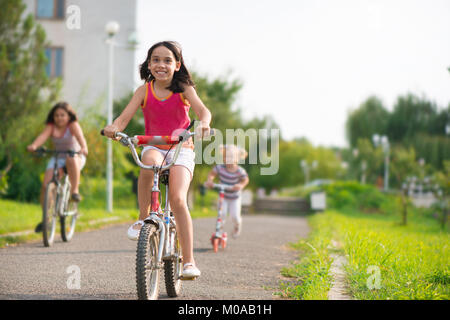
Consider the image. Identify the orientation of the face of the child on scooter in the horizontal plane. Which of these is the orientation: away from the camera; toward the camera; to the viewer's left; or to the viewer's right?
toward the camera

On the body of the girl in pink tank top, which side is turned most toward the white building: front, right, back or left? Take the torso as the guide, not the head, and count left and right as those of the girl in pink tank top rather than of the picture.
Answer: back

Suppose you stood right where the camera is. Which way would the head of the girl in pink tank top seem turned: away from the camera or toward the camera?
toward the camera

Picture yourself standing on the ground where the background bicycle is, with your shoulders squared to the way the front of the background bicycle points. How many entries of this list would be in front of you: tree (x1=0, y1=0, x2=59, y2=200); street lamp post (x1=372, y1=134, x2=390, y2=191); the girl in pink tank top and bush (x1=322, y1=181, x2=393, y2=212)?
1

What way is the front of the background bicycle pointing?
toward the camera

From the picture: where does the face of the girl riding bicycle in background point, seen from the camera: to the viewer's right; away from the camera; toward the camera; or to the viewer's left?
toward the camera

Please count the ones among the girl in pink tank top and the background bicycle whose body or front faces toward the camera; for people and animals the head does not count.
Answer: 2

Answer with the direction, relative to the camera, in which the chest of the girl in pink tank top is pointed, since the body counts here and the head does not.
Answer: toward the camera

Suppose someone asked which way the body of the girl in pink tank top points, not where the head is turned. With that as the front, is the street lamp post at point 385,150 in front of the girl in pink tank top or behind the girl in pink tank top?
behind

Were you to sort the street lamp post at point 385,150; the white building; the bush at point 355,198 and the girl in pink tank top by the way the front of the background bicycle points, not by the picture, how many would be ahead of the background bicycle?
1

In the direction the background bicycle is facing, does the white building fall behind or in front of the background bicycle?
behind

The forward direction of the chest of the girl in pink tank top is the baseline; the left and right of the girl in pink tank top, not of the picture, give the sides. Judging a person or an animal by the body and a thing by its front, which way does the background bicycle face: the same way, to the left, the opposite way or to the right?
the same way
